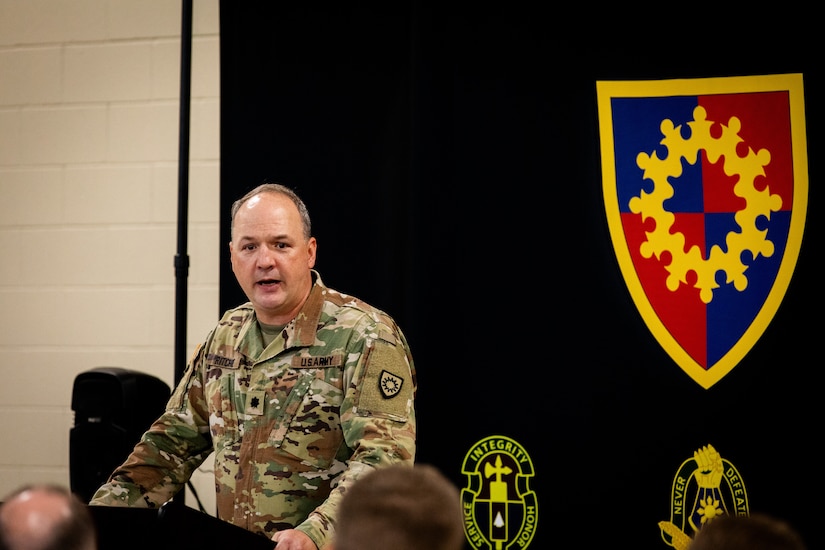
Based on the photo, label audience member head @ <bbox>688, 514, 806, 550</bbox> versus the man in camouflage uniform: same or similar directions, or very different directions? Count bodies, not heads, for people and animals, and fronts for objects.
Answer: very different directions

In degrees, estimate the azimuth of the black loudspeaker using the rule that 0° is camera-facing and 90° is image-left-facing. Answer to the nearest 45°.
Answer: approximately 45°

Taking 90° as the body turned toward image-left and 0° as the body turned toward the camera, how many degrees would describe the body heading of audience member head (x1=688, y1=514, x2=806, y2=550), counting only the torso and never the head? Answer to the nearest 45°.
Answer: approximately 180°

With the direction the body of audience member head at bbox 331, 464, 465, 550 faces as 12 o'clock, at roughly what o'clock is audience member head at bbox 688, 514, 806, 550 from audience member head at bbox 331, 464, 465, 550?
audience member head at bbox 688, 514, 806, 550 is roughly at 3 o'clock from audience member head at bbox 331, 464, 465, 550.

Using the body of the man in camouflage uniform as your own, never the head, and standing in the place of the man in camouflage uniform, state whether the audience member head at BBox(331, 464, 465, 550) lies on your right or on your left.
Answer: on your left

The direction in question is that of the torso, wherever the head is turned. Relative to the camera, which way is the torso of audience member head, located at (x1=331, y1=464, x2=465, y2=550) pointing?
away from the camera

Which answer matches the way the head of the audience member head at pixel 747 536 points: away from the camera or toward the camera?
away from the camera

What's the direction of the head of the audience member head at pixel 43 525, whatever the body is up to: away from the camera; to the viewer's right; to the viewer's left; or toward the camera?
away from the camera

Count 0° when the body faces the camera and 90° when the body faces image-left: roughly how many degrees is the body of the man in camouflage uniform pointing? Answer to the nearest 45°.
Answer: approximately 45°

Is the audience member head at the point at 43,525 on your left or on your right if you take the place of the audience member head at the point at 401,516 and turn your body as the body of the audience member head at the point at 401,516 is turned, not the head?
on your left

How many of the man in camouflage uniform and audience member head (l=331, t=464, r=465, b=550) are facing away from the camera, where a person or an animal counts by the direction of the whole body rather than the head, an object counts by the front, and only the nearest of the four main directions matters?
1

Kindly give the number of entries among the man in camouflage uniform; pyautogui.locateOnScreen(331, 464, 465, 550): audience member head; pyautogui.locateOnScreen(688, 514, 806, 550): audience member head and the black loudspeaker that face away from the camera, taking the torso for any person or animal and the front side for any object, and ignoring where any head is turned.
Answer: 2

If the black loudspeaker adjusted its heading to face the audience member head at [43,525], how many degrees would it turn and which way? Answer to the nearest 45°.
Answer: approximately 45° to its left
